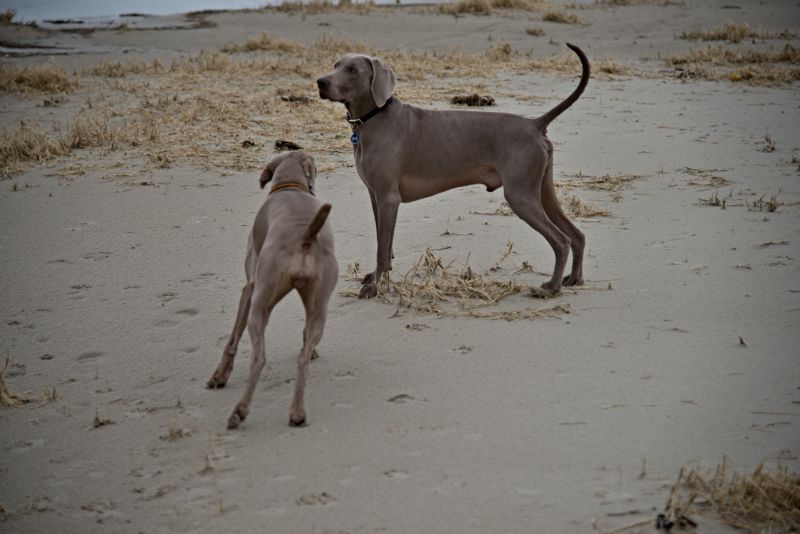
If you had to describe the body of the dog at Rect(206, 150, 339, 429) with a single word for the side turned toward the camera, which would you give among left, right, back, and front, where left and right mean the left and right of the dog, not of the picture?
back

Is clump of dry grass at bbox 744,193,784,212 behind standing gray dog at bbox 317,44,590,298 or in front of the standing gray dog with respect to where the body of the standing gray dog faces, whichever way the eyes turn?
behind

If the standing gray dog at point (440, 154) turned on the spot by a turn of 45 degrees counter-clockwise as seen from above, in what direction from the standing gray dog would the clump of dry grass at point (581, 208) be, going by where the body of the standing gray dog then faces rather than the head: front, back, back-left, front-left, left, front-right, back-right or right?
back

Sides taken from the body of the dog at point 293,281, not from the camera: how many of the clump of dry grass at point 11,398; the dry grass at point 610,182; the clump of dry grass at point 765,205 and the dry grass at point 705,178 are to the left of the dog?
1

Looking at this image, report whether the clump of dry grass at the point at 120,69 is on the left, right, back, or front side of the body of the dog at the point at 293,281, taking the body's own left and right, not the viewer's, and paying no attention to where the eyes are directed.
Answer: front

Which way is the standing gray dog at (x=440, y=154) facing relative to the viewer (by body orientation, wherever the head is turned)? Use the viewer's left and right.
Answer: facing to the left of the viewer

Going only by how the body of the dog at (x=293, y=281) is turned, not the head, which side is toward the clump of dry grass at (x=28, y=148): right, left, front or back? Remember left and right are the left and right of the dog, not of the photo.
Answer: front

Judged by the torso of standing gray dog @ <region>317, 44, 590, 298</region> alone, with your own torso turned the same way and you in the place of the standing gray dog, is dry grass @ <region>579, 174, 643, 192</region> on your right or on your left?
on your right

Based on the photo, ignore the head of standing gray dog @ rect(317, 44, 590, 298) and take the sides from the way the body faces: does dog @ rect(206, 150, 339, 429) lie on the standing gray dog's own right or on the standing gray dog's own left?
on the standing gray dog's own left

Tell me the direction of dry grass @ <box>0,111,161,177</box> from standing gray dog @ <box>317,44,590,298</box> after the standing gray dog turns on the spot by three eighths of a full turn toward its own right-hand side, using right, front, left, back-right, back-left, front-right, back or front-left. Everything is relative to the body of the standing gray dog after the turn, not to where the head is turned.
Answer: left

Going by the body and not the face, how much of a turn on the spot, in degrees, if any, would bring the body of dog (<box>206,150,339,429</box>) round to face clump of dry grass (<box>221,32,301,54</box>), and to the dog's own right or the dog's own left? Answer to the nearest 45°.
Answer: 0° — it already faces it

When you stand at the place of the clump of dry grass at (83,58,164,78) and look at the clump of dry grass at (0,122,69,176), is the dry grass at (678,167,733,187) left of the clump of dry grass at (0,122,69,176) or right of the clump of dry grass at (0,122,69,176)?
left

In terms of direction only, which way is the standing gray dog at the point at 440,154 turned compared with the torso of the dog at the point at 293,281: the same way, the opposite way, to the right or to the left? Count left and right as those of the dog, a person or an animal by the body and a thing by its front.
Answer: to the left

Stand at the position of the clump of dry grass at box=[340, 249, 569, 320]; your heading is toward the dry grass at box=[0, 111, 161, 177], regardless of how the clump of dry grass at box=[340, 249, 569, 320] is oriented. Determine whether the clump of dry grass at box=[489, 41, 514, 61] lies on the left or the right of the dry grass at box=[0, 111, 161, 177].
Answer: right

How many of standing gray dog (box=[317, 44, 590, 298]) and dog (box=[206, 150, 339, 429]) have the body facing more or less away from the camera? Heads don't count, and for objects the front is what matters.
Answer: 1
